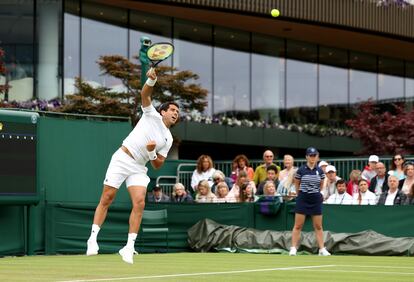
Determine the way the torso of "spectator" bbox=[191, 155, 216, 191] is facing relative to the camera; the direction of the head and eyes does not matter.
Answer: toward the camera

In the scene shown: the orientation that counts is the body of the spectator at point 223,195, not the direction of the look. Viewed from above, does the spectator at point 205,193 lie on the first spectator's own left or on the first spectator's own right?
on the first spectator's own right

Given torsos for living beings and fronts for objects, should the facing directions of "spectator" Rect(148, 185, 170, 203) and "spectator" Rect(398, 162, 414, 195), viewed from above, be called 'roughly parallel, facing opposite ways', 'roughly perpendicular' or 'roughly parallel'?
roughly parallel

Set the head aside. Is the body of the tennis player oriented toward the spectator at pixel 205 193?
no

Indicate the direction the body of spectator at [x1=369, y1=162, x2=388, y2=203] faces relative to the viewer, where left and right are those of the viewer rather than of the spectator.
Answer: facing the viewer

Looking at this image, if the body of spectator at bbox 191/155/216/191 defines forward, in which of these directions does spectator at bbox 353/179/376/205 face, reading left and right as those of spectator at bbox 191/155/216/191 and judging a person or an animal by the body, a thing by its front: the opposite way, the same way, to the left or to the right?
the same way

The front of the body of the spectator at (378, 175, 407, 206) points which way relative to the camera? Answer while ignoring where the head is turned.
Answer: toward the camera

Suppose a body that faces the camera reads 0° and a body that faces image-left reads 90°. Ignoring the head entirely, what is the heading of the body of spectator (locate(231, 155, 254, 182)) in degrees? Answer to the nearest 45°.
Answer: approximately 0°

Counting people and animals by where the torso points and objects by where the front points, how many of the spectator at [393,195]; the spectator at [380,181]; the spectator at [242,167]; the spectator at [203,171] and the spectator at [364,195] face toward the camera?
5

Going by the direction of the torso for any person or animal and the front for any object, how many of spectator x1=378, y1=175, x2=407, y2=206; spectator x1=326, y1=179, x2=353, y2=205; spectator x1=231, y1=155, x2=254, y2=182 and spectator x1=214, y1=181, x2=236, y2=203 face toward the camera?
4

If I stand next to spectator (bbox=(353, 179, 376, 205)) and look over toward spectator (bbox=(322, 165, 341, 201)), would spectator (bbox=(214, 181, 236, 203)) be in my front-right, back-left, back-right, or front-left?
front-left

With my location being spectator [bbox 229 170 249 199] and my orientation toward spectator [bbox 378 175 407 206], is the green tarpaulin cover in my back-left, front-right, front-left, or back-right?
front-right

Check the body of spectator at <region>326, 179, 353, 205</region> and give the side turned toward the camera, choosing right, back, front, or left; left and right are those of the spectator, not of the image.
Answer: front

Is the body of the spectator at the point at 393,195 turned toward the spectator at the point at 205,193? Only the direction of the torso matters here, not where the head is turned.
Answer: no

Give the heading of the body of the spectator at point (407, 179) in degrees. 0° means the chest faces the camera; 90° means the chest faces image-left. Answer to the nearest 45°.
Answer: approximately 0°

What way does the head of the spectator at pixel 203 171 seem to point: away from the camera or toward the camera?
toward the camera
